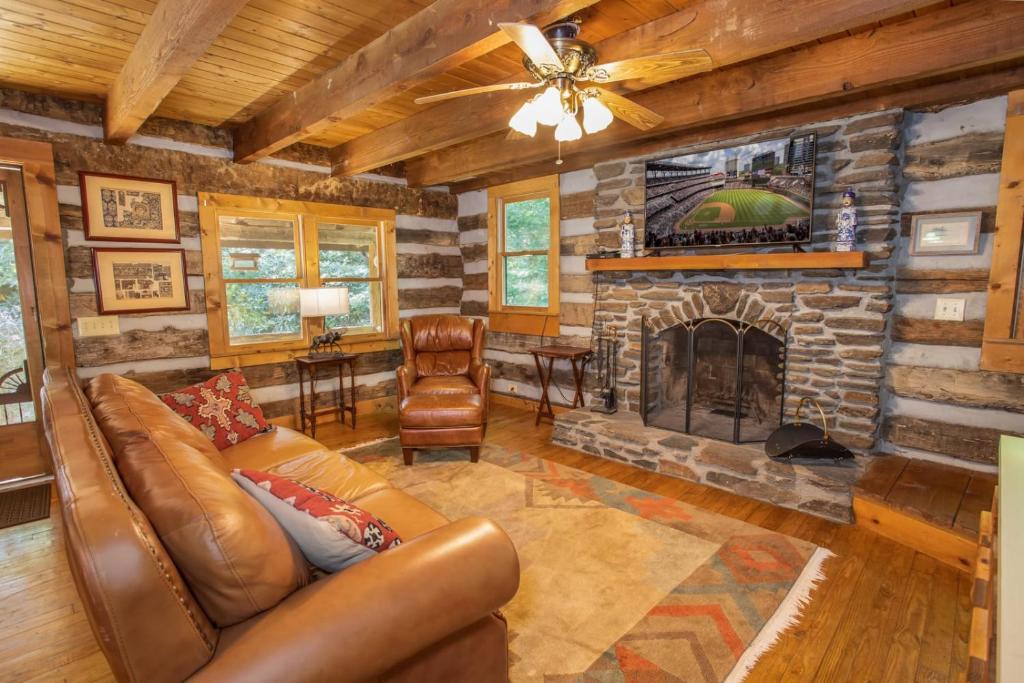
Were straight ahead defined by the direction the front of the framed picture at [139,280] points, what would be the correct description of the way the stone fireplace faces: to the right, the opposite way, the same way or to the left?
to the right

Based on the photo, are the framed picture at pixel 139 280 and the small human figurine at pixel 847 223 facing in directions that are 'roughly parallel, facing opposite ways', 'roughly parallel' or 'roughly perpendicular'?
roughly perpendicular

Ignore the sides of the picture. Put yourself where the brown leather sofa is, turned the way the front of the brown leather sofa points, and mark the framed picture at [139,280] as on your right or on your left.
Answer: on your left

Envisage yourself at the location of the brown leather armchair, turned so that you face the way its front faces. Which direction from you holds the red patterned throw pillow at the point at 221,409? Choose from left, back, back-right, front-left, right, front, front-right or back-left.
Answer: front-right

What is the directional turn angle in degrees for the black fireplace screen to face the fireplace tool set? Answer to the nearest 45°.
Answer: approximately 45° to its right

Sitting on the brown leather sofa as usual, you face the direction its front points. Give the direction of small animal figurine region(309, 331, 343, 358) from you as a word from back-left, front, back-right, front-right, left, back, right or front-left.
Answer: front-left

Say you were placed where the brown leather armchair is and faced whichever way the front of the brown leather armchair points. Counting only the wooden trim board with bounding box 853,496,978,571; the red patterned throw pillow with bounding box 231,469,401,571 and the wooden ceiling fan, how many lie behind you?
0

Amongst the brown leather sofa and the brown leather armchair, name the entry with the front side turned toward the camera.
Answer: the brown leather armchair

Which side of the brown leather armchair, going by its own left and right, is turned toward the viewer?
front

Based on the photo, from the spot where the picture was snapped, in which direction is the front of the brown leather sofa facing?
facing away from the viewer and to the right of the viewer

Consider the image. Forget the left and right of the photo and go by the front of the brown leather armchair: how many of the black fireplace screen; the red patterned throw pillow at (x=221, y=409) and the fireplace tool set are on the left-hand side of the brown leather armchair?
2

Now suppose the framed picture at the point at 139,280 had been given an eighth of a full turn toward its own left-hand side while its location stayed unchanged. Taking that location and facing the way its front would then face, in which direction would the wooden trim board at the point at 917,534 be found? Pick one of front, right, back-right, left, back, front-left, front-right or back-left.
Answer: front

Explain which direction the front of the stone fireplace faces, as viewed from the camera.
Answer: facing the viewer and to the left of the viewer

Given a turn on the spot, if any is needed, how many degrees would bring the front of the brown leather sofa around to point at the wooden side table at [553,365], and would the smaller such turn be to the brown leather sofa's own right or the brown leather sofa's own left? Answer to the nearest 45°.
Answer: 0° — it already faces it

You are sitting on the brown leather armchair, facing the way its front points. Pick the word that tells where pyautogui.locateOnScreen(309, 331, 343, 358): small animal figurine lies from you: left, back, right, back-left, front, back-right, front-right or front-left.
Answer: back-right

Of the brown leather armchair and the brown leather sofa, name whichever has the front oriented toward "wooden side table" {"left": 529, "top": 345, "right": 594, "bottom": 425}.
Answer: the brown leather sofa
